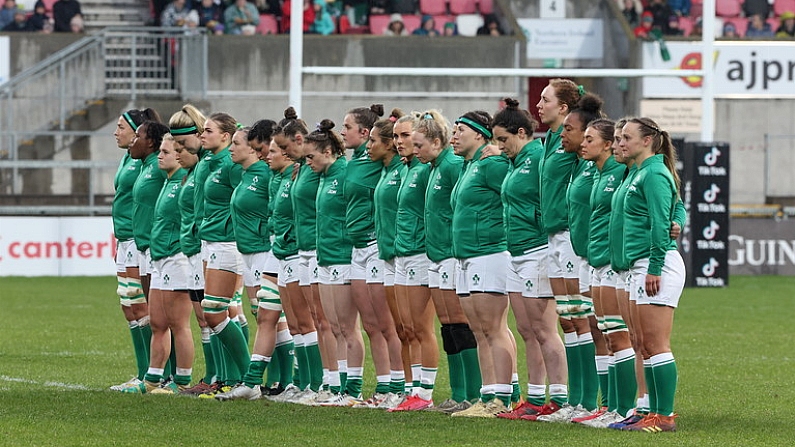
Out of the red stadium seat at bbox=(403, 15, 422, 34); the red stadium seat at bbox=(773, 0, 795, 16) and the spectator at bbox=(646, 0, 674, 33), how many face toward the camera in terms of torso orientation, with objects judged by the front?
3

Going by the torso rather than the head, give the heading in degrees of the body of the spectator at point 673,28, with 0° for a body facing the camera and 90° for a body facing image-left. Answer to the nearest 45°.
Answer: approximately 0°

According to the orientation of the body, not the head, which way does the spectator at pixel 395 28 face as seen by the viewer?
toward the camera

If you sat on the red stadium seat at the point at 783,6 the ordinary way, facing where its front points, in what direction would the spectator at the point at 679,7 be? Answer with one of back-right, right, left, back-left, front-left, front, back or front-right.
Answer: front-right

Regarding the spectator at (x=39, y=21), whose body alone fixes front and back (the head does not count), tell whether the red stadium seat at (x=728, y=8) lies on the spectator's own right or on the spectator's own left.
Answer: on the spectator's own left

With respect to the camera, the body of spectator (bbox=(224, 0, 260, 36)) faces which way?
toward the camera

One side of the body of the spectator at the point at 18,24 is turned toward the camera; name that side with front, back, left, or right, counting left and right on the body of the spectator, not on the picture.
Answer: front

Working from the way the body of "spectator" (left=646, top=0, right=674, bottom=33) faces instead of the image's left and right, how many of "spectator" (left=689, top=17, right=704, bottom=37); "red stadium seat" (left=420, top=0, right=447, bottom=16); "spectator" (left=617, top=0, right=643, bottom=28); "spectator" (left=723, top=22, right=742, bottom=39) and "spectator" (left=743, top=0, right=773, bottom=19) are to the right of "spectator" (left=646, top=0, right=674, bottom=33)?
2

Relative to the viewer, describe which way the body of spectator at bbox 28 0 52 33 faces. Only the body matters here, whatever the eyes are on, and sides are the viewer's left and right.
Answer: facing the viewer

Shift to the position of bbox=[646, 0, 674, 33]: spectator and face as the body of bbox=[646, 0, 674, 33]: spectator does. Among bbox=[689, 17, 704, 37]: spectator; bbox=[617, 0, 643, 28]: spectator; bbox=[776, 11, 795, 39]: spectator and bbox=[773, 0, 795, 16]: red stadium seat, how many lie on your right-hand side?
1

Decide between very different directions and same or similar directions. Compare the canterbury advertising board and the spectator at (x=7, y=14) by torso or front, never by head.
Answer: same or similar directions

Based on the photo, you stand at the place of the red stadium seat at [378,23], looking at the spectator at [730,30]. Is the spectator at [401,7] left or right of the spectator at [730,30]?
left
